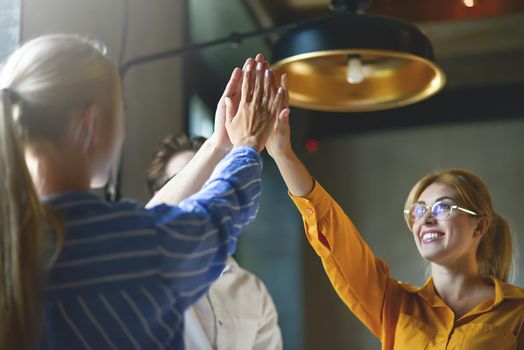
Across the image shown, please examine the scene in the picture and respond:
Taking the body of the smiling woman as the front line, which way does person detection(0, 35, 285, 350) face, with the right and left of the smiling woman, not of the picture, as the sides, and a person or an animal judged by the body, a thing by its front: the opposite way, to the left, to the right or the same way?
the opposite way

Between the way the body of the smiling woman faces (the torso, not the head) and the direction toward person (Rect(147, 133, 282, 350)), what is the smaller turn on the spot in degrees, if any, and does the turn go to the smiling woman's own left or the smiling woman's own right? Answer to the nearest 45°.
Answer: approximately 45° to the smiling woman's own right

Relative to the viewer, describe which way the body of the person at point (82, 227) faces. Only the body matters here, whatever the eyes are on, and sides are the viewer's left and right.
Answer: facing away from the viewer and to the right of the viewer

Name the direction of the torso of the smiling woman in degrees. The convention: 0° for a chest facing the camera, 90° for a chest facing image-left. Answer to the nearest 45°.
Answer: approximately 45°

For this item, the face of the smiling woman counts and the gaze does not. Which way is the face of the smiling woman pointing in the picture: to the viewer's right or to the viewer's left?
to the viewer's left

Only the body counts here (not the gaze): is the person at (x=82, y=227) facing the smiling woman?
yes

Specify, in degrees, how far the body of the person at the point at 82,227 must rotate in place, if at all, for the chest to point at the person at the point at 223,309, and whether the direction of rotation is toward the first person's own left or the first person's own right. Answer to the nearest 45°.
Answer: approximately 45° to the first person's own left
